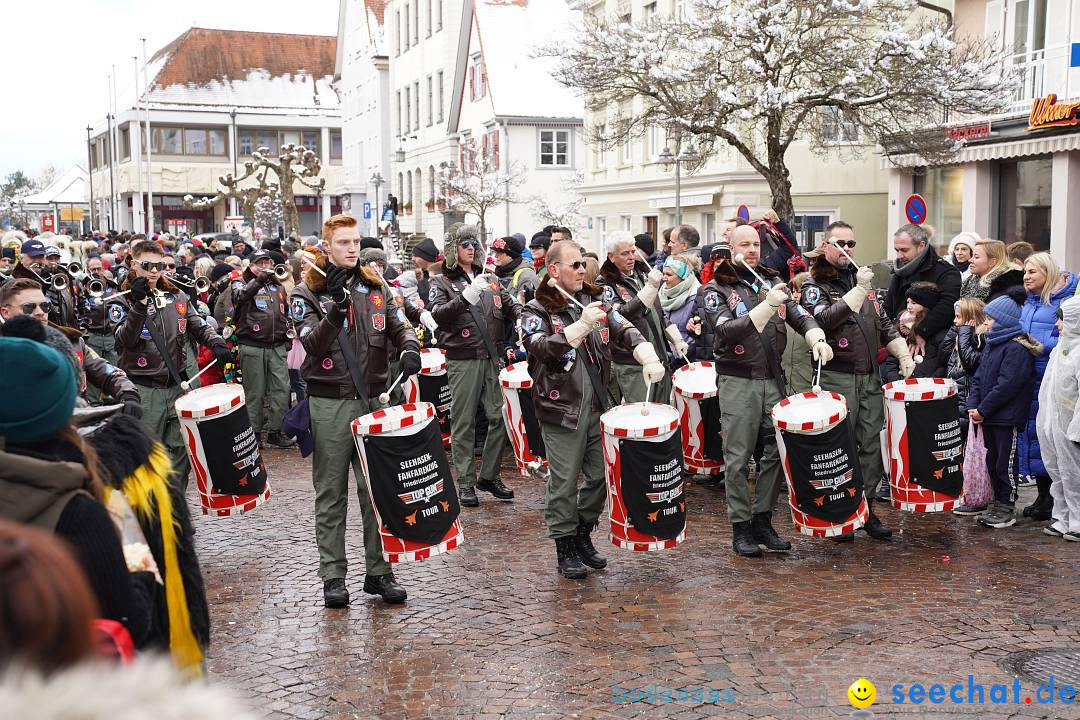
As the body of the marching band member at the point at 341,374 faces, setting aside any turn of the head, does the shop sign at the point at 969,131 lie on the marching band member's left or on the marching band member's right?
on the marching band member's left

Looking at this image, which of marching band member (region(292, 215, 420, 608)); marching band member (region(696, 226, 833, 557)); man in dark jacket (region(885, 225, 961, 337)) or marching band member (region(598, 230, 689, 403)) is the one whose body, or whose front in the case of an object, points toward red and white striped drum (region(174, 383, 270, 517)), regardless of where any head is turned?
the man in dark jacket

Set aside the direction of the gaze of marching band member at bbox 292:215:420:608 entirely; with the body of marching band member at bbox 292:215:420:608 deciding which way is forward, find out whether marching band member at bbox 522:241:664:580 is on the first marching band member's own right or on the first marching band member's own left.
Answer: on the first marching band member's own left

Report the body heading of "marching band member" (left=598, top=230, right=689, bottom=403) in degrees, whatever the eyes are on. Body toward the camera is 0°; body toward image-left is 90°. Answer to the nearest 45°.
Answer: approximately 315°

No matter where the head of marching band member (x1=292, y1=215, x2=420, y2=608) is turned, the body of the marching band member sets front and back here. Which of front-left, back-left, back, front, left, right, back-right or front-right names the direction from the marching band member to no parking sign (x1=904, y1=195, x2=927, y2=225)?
left

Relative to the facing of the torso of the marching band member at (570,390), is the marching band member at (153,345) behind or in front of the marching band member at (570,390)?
behind

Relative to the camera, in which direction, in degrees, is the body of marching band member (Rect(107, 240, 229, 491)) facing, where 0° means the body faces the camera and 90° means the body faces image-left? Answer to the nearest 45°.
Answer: approximately 315°

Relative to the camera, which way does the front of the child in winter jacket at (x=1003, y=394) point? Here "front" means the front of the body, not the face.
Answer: to the viewer's left

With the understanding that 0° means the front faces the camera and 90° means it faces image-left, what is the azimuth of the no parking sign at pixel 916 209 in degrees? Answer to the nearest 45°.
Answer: approximately 0°

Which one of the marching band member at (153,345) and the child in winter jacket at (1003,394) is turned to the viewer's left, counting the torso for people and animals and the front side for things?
the child in winter jacket

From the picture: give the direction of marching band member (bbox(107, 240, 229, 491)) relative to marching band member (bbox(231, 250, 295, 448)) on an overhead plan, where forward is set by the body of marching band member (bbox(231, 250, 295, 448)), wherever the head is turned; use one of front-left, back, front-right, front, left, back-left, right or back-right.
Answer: front-right

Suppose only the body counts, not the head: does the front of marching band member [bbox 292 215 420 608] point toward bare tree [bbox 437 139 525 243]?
no

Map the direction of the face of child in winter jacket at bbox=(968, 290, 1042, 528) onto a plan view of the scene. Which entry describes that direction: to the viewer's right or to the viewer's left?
to the viewer's left
